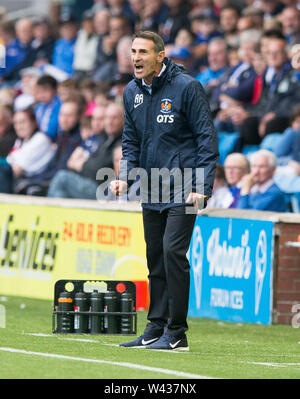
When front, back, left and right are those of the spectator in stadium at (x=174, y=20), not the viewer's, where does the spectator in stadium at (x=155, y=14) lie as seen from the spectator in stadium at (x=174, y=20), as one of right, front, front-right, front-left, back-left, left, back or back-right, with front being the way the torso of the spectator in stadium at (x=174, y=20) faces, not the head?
right

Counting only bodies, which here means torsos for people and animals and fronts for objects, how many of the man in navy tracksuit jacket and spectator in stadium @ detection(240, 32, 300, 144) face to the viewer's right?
0

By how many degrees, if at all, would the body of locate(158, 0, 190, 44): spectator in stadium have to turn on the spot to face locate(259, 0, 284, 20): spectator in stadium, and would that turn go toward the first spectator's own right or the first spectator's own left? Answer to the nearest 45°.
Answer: approximately 90° to the first spectator's own left

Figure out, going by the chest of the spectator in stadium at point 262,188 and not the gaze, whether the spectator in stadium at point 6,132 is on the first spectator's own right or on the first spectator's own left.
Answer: on the first spectator's own right

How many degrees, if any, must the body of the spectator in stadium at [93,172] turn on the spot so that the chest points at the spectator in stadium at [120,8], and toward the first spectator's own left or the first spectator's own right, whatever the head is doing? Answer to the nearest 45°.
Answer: approximately 135° to the first spectator's own right

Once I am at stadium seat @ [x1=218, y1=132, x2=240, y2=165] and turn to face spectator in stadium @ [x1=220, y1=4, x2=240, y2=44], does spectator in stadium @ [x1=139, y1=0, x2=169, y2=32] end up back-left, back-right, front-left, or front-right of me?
front-left

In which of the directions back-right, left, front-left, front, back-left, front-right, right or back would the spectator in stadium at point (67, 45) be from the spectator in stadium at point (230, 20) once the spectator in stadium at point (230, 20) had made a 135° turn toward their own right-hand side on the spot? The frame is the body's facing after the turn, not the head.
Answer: front-left

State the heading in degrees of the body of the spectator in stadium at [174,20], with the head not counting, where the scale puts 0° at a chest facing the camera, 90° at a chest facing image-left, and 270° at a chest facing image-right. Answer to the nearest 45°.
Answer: approximately 45°

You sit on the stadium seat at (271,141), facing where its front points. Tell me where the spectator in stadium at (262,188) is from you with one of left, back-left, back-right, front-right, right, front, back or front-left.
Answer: front-left

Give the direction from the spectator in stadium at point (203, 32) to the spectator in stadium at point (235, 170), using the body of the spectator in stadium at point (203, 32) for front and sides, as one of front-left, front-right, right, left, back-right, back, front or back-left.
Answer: front-left
